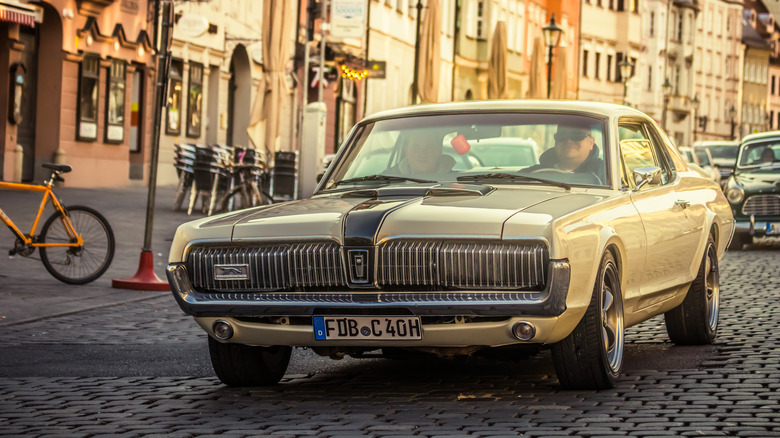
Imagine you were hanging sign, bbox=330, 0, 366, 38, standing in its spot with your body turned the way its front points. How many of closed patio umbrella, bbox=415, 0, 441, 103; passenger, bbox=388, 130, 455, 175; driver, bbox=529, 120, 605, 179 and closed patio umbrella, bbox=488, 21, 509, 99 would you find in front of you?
2

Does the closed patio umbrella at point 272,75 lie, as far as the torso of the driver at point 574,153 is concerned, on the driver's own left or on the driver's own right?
on the driver's own right

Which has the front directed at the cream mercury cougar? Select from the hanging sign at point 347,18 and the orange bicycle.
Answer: the hanging sign

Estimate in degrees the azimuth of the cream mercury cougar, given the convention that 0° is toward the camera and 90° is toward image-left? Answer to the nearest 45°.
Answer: approximately 45°

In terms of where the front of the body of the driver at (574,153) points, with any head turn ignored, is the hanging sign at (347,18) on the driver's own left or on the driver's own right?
on the driver's own right

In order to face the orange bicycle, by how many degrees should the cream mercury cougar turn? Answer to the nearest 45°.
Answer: approximately 90° to its right

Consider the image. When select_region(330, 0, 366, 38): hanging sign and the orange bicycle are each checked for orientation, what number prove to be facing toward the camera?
1

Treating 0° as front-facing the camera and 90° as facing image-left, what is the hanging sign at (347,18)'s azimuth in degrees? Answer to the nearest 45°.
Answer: approximately 0°
